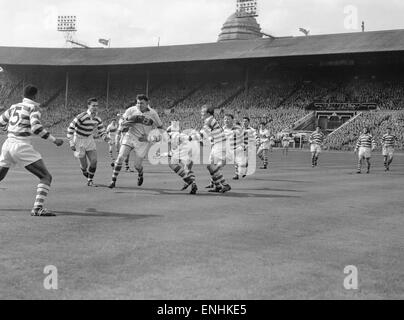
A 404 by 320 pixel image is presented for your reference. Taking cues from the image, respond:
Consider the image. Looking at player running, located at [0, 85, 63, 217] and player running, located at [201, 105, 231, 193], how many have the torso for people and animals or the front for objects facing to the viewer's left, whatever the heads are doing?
1

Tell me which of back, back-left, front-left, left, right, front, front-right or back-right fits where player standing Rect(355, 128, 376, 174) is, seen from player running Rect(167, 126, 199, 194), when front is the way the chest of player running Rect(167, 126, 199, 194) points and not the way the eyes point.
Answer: back-right

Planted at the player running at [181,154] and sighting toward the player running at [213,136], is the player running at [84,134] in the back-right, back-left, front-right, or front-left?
back-left

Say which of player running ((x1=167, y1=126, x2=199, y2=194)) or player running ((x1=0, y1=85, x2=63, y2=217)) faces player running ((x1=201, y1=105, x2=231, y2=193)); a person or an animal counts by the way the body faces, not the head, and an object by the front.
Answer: player running ((x1=0, y1=85, x2=63, y2=217))

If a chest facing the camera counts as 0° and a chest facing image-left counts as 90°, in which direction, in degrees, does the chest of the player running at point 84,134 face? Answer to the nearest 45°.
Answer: approximately 315°

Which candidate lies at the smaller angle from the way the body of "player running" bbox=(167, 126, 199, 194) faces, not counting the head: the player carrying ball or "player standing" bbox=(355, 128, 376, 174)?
the player carrying ball

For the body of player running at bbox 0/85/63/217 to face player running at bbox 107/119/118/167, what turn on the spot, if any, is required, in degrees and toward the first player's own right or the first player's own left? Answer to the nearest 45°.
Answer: approximately 45° to the first player's own left

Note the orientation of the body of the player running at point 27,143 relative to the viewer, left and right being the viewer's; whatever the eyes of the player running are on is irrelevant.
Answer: facing away from the viewer and to the right of the viewer

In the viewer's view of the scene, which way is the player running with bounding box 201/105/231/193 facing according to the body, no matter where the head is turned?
to the viewer's left

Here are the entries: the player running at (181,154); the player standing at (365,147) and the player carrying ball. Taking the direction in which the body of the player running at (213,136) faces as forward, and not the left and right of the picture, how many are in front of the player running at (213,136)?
2

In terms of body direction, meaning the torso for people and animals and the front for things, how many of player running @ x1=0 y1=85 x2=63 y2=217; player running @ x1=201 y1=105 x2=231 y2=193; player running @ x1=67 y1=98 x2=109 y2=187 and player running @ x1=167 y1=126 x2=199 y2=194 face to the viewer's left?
2

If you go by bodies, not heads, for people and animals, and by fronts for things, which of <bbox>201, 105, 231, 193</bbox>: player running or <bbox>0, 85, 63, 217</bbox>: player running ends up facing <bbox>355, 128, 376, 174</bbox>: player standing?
<bbox>0, 85, 63, 217</bbox>: player running

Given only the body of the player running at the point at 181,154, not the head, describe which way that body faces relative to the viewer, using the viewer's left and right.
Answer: facing to the left of the viewer

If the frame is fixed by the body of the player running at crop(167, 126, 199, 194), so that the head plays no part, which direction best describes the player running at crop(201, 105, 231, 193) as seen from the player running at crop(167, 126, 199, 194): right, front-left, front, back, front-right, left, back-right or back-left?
back

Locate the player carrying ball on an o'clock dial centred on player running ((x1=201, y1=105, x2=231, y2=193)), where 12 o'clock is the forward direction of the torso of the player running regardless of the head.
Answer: The player carrying ball is roughly at 12 o'clock from the player running.
